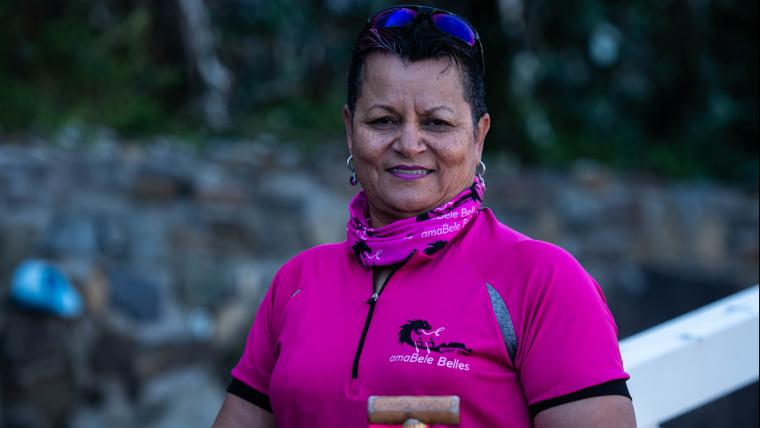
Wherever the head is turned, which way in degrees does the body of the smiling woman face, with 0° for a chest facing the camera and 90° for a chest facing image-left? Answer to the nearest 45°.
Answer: approximately 45°

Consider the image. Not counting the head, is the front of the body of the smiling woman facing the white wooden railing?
no

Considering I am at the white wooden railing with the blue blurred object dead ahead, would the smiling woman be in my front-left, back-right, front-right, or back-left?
front-left

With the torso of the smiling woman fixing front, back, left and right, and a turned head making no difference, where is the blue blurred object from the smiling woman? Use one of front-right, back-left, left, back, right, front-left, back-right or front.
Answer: right

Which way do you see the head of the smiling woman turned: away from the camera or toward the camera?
toward the camera
